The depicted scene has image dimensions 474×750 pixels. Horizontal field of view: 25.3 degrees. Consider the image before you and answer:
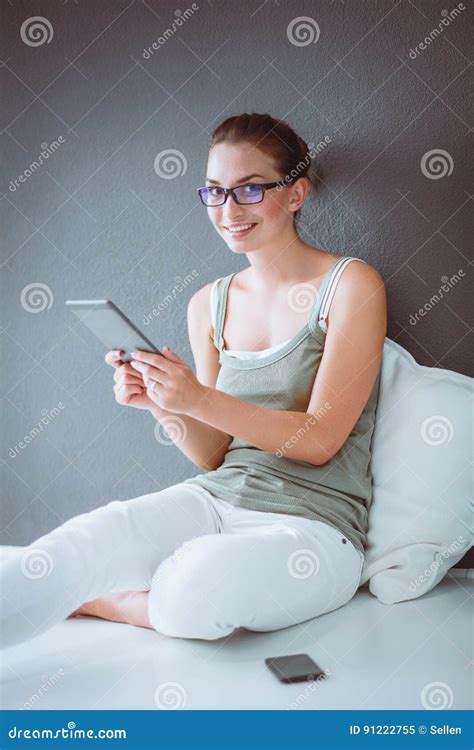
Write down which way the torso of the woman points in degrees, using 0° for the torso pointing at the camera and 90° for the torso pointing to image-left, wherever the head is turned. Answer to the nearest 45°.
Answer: approximately 45°
